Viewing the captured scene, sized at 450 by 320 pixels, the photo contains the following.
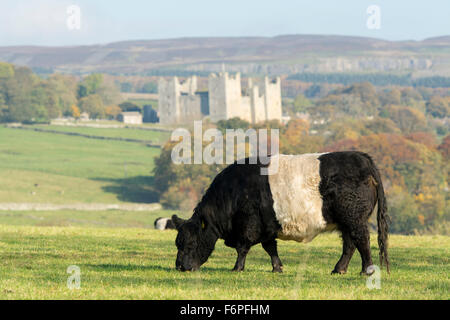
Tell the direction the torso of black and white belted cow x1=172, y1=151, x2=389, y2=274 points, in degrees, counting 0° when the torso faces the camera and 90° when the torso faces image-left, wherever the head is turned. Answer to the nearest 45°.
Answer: approximately 90°
